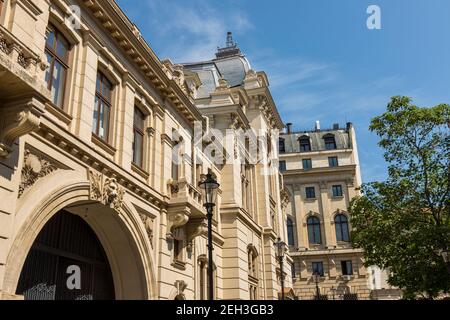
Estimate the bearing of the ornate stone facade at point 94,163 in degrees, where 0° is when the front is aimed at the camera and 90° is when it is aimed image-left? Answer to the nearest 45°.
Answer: approximately 315°

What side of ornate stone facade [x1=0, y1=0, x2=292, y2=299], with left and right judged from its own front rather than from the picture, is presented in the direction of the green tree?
left
